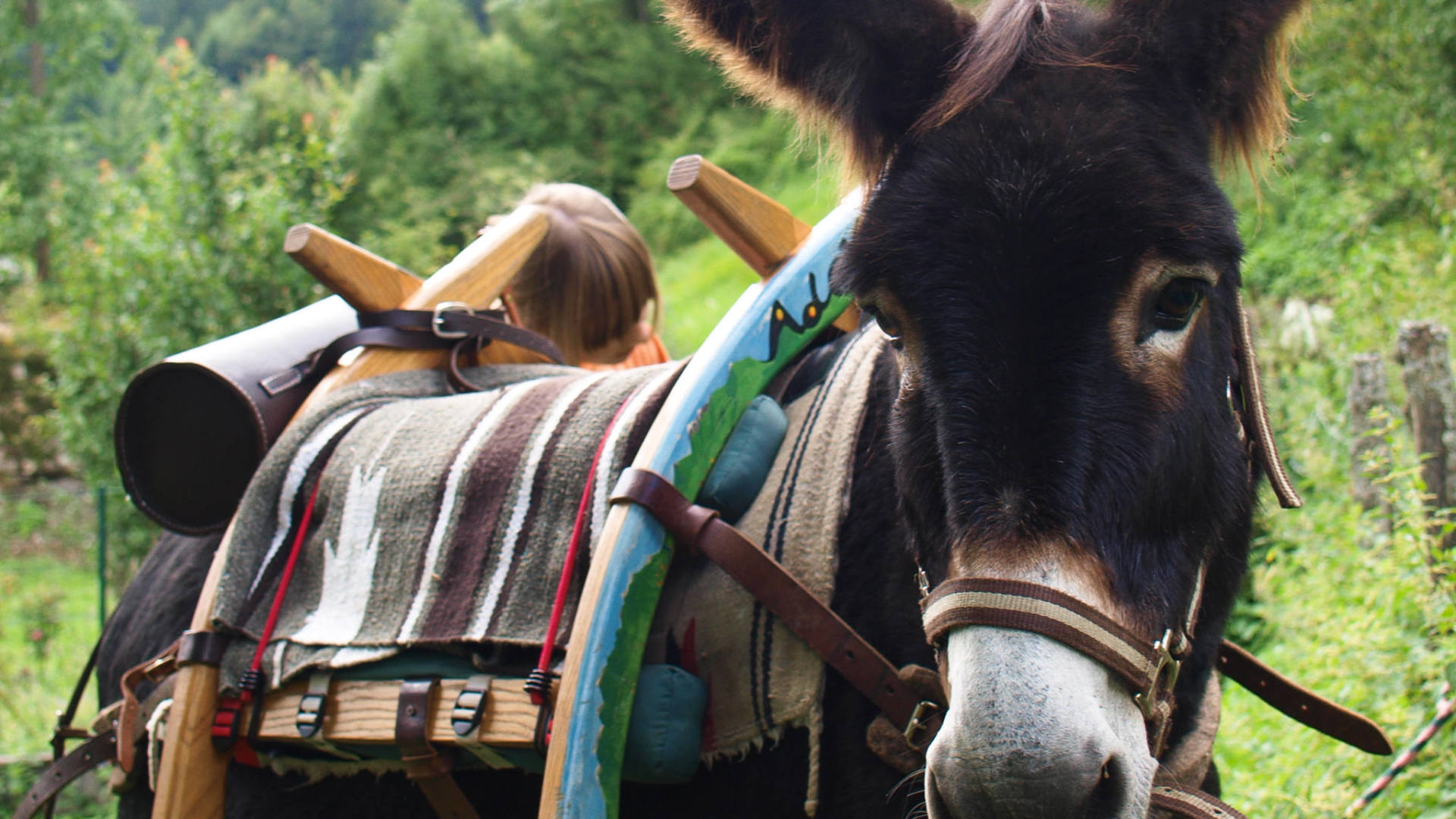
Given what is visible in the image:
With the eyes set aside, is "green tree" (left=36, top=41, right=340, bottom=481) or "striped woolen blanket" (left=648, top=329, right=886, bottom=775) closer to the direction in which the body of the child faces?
the green tree

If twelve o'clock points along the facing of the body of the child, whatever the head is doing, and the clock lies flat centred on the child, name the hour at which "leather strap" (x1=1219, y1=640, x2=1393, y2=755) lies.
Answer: The leather strap is roughly at 5 o'clock from the child.

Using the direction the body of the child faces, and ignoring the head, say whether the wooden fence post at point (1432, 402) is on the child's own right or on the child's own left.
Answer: on the child's own right

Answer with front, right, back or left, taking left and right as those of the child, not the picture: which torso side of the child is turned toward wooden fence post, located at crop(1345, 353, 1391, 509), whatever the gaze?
right

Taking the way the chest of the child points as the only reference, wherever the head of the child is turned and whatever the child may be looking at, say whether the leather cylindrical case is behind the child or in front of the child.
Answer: behind

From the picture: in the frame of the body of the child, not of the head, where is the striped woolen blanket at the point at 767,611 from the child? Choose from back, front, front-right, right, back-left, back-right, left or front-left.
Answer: back

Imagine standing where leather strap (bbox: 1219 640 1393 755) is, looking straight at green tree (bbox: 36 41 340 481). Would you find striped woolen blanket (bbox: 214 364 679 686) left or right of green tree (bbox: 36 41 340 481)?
left

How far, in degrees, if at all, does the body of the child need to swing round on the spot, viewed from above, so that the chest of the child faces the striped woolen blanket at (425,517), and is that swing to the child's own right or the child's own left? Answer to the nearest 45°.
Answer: approximately 180°

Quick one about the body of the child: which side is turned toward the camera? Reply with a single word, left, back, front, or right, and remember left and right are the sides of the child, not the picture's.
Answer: back
